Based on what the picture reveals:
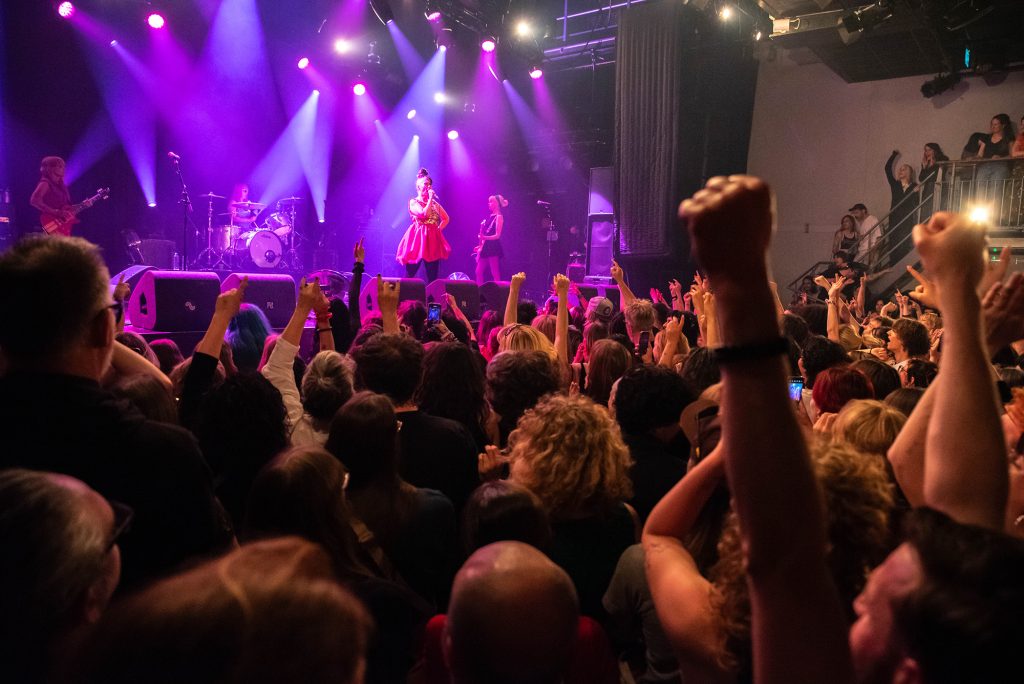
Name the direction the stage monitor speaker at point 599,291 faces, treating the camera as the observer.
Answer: facing away from the viewer

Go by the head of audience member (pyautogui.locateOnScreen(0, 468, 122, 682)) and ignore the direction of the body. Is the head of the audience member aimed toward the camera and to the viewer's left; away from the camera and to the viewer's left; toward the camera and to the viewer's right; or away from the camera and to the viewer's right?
away from the camera and to the viewer's right

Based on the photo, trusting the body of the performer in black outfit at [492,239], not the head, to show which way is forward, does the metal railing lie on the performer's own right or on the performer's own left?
on the performer's own left

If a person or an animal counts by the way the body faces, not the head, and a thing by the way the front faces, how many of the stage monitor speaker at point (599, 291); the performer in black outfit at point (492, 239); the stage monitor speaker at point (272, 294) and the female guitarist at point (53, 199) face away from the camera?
2

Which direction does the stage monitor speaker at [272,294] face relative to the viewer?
away from the camera

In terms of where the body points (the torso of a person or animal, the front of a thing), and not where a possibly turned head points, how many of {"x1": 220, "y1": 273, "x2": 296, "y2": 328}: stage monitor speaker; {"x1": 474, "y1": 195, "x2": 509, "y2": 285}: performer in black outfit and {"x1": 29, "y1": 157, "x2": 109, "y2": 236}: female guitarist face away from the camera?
1

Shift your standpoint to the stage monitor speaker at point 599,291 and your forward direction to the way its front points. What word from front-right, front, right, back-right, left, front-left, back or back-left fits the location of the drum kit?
left

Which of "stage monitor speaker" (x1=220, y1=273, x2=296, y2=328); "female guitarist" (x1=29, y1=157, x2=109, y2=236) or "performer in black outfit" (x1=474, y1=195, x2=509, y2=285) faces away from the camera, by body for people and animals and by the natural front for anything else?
the stage monitor speaker

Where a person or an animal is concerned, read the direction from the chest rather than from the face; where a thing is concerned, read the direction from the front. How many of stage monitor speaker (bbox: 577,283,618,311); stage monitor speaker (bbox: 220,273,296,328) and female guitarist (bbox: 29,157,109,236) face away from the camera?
2

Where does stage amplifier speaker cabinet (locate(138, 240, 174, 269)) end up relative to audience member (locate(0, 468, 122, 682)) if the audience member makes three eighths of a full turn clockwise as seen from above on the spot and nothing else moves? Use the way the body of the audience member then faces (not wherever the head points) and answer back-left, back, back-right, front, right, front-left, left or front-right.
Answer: back

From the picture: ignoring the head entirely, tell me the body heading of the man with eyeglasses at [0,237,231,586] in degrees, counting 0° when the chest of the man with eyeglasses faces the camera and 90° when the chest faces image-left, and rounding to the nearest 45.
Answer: approximately 225°

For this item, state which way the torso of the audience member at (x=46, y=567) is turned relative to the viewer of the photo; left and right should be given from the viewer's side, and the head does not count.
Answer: facing away from the viewer and to the right of the viewer

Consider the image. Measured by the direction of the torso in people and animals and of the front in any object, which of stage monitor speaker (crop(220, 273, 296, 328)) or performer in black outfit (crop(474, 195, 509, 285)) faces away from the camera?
the stage monitor speaker

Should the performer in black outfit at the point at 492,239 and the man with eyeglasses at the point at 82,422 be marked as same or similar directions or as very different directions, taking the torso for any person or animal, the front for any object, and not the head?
very different directions
